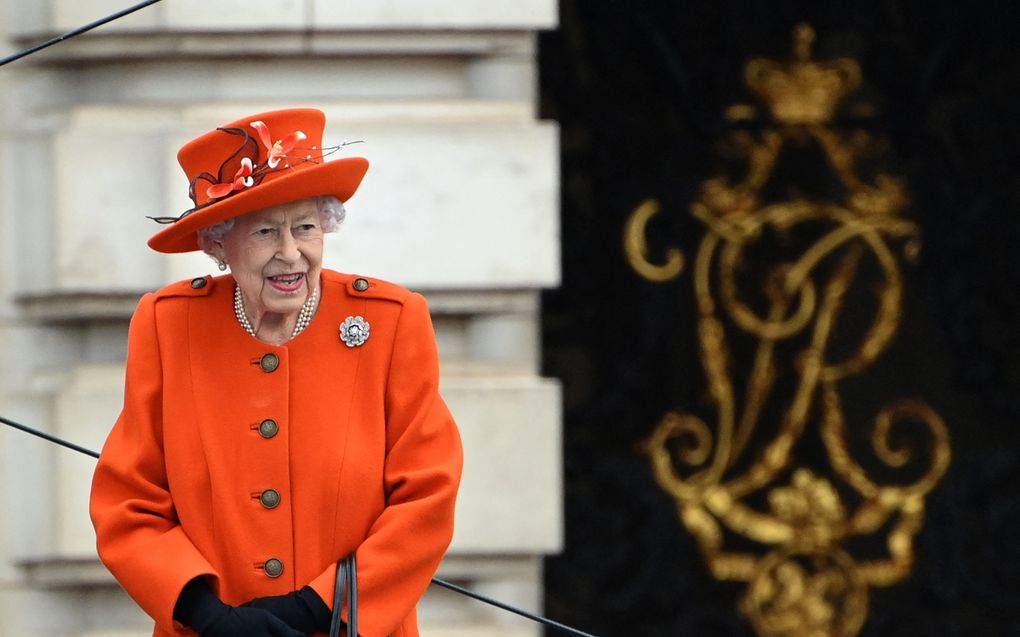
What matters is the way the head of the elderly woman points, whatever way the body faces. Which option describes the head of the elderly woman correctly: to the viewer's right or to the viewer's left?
to the viewer's right

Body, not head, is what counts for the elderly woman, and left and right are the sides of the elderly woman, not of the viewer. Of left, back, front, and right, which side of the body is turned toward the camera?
front

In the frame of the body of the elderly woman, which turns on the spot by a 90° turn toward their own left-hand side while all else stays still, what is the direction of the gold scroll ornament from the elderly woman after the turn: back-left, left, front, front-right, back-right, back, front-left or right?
front-left
